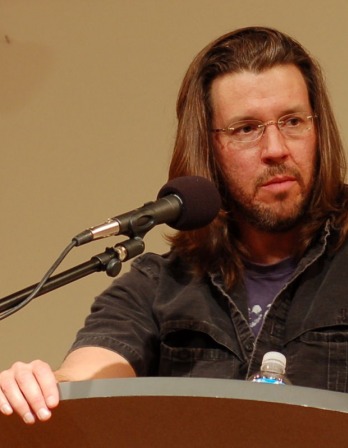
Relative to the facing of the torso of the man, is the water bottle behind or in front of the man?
in front

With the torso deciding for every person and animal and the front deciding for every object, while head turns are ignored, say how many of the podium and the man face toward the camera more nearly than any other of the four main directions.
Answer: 2

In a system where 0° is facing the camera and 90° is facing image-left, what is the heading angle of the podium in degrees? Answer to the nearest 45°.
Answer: approximately 0°

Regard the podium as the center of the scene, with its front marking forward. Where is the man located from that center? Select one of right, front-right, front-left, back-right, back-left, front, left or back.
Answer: back

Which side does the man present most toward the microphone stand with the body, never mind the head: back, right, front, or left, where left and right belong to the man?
front

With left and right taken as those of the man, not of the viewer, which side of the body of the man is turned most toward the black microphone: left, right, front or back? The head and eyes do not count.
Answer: front

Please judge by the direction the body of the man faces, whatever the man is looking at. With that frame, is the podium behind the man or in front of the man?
in front
